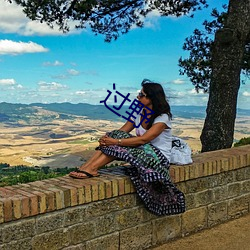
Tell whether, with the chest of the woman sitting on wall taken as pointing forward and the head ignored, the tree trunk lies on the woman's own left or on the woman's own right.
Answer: on the woman's own right

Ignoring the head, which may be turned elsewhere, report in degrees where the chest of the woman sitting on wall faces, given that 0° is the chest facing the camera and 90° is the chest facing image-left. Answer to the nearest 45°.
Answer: approximately 90°
